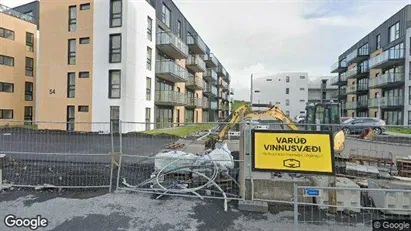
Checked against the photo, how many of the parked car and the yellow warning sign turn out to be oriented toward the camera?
1

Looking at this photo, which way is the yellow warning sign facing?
toward the camera

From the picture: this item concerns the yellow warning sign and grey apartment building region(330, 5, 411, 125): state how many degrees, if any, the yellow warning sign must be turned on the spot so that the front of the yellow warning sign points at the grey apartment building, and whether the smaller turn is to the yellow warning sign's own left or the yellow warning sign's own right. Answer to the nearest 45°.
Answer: approximately 180°

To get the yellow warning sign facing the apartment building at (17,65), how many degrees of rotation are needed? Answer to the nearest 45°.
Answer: approximately 135° to its right

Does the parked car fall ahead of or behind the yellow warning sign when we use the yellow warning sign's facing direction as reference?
behind
